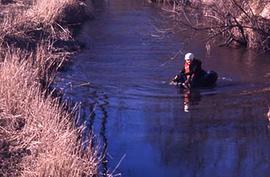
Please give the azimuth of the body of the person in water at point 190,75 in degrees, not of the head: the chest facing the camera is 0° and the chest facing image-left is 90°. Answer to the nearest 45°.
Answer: approximately 45°
